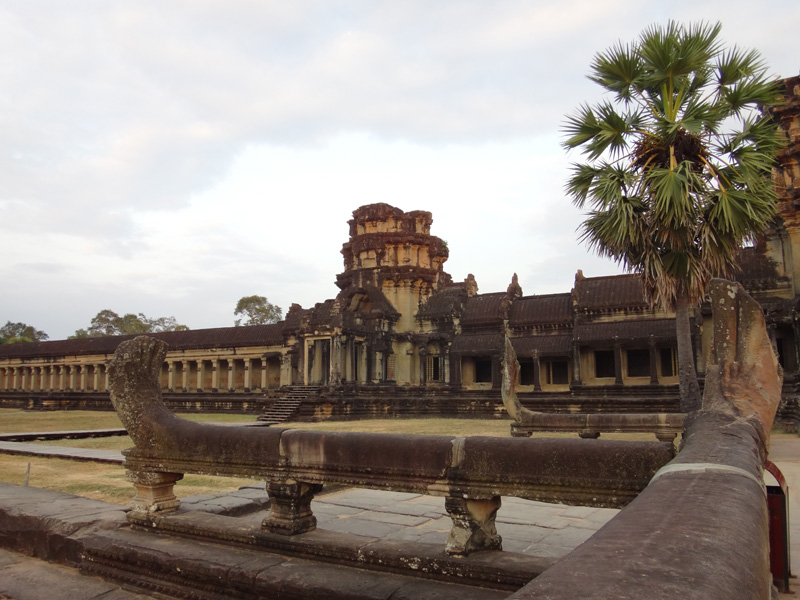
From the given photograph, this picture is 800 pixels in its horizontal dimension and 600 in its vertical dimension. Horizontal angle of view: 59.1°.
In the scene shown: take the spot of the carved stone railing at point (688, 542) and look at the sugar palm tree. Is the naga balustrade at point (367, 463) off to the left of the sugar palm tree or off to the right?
left

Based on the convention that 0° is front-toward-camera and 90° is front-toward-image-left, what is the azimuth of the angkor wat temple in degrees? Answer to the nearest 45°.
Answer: approximately 45°

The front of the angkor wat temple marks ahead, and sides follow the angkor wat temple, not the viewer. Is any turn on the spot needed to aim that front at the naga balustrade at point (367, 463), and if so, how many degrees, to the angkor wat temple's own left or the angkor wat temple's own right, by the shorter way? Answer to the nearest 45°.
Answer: approximately 45° to the angkor wat temple's own left

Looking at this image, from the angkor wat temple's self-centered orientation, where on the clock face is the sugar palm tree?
The sugar palm tree is roughly at 10 o'clock from the angkor wat temple.
